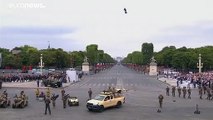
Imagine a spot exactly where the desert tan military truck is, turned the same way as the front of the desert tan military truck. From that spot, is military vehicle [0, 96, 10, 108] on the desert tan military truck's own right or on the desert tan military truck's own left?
on the desert tan military truck's own right
